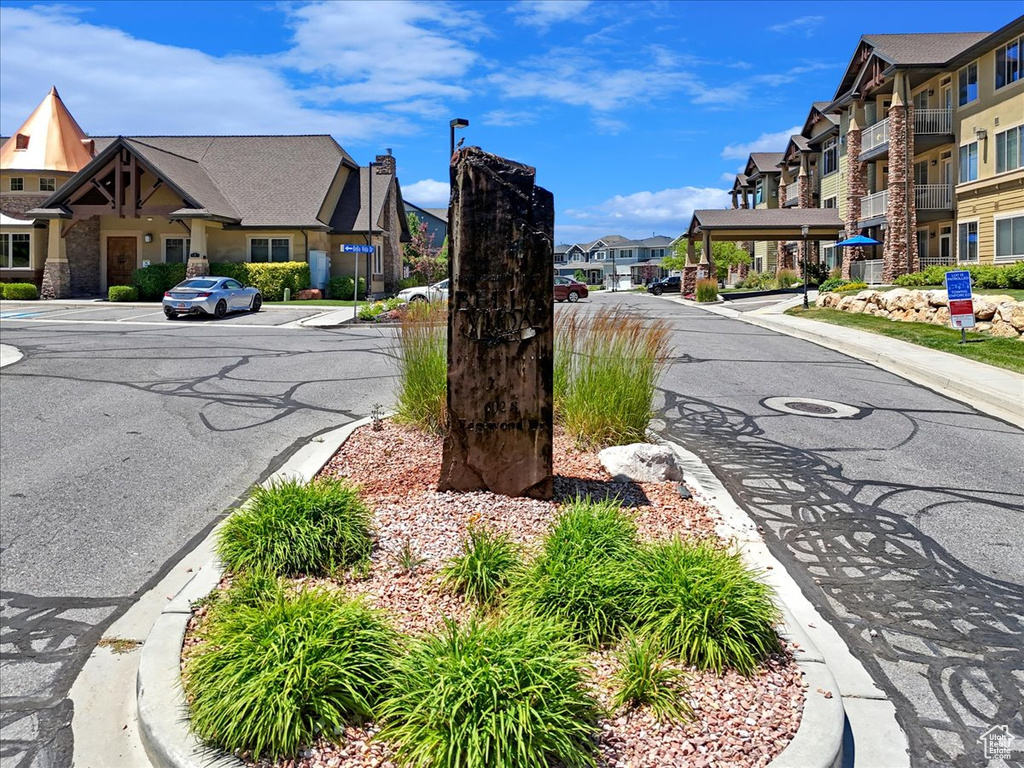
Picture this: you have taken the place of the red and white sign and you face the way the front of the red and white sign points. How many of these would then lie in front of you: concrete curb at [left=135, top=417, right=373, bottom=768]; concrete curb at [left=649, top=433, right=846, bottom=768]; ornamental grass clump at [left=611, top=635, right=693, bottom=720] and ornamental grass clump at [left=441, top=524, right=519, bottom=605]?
4

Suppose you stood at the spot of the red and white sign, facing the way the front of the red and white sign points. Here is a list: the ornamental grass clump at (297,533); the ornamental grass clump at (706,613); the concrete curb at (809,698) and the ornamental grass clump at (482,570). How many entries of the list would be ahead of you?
4

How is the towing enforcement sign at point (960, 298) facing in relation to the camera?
toward the camera

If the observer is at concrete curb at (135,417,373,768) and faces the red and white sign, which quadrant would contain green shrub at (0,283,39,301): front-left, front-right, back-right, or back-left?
front-left

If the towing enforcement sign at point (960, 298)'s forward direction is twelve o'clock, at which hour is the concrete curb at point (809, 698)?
The concrete curb is roughly at 12 o'clock from the towing enforcement sign.

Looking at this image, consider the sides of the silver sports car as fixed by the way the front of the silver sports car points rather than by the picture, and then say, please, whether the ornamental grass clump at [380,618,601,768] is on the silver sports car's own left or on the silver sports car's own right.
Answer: on the silver sports car's own right

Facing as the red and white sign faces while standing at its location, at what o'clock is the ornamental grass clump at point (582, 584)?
The ornamental grass clump is roughly at 12 o'clock from the red and white sign.

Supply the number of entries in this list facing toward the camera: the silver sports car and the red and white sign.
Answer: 1

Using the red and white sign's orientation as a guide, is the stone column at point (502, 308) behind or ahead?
ahead
